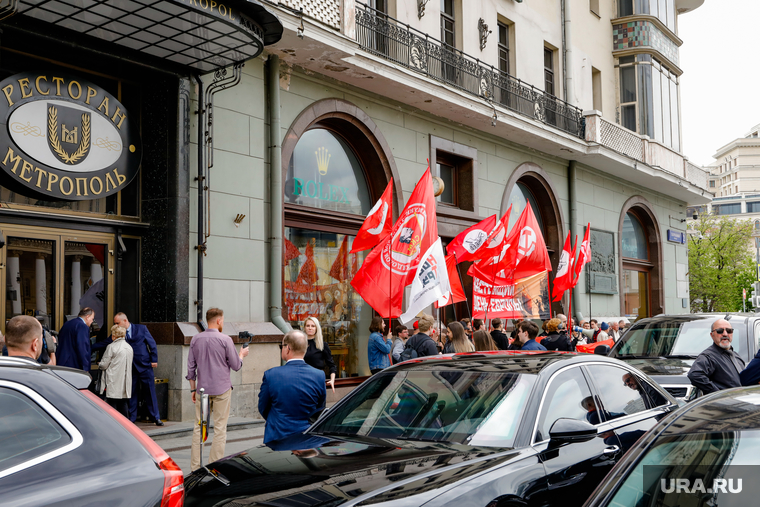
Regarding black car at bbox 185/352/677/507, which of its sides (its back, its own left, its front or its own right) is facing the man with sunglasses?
back

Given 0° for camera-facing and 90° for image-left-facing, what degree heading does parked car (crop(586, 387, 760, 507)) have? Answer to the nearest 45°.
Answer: approximately 45°

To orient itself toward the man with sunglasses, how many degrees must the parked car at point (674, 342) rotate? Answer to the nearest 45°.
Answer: approximately 45° to its left

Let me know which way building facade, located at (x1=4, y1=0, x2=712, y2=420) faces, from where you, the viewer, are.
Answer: facing the viewer and to the right of the viewer

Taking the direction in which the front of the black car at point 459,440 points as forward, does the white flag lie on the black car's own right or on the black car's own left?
on the black car's own right

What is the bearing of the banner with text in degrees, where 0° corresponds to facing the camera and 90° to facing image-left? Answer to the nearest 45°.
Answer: approximately 0°

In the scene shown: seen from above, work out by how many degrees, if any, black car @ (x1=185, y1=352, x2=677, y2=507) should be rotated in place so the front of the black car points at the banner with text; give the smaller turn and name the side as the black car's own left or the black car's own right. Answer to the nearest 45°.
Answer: approximately 135° to the black car's own right

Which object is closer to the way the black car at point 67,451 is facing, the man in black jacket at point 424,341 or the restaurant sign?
the restaurant sign

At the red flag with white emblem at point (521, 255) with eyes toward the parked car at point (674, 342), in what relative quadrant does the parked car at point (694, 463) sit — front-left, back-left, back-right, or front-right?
front-right

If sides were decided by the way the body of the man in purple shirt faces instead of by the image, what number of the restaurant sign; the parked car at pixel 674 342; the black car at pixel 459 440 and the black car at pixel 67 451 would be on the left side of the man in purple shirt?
1

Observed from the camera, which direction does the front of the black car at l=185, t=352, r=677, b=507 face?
facing the viewer and to the left of the viewer

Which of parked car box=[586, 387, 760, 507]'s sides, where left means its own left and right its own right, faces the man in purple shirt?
right

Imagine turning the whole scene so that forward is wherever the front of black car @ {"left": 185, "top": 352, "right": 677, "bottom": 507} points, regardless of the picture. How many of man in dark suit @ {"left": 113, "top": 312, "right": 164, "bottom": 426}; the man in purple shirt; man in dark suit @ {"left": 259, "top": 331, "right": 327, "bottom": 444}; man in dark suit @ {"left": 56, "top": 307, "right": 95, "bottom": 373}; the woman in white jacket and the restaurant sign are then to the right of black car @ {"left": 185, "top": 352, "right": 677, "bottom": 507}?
6

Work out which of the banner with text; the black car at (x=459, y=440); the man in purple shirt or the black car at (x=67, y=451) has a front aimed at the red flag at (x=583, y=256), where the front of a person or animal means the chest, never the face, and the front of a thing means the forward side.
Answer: the man in purple shirt

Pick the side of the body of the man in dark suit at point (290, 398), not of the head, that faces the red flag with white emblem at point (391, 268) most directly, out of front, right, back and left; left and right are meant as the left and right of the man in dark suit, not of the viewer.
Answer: front

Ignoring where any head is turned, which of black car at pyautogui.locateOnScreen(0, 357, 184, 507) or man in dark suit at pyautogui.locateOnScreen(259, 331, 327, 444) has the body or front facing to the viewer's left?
the black car

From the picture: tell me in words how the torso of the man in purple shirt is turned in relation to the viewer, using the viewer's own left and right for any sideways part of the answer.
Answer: facing away from the viewer and to the right of the viewer

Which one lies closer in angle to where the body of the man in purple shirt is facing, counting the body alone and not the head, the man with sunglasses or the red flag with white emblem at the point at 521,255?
the red flag with white emblem
